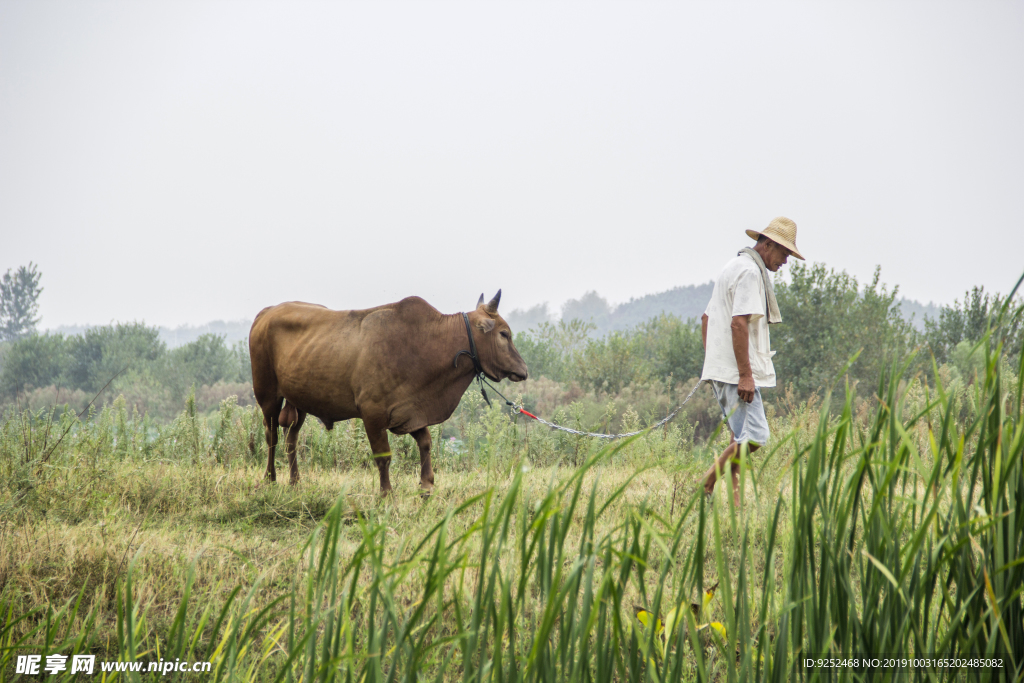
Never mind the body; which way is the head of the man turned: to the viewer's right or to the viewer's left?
to the viewer's right

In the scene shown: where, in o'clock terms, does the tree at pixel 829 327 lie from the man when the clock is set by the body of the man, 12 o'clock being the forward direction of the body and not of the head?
The tree is roughly at 9 o'clock from the man.

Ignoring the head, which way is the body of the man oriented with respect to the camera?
to the viewer's right

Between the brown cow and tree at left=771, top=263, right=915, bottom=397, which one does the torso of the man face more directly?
the tree

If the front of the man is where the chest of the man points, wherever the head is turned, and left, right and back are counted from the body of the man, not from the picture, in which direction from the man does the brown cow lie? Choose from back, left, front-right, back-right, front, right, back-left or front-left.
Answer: back
